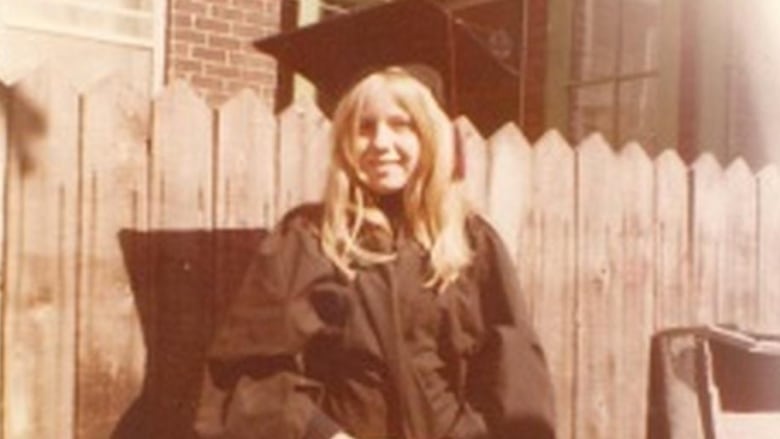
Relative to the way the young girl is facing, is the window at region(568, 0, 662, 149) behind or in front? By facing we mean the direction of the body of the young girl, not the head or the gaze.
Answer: behind

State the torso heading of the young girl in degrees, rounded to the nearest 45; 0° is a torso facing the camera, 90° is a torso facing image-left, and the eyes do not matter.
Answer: approximately 0°
